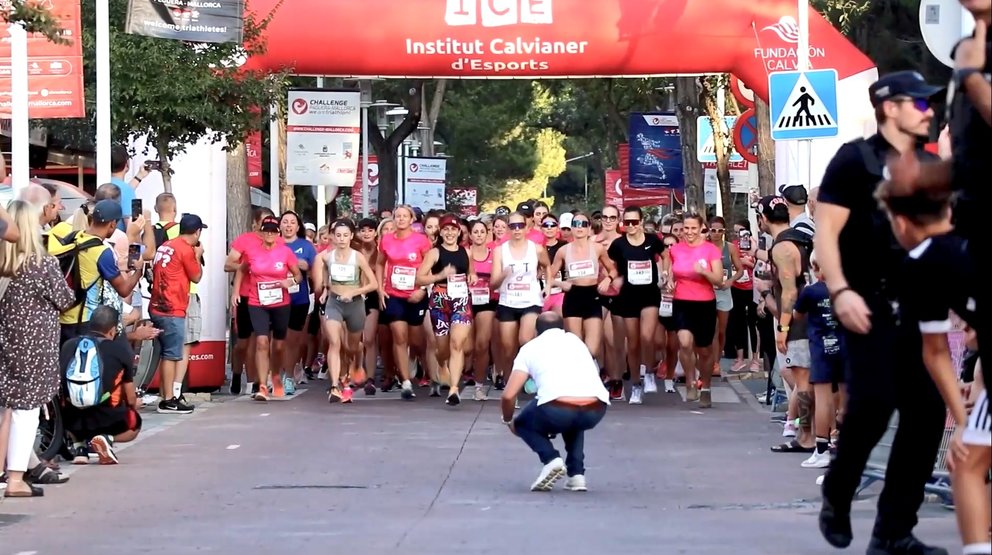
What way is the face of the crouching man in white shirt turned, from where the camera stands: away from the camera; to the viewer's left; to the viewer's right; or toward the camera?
away from the camera

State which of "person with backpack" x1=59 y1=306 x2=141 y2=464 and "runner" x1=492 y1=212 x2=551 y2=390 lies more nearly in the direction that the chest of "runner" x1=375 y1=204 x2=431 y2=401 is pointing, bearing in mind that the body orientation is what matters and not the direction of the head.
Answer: the person with backpack

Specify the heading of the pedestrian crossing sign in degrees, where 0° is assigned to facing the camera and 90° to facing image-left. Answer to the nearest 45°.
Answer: approximately 0°

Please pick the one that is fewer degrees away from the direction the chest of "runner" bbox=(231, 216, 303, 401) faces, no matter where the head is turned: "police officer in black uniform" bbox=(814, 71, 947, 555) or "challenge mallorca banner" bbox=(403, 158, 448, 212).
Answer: the police officer in black uniform

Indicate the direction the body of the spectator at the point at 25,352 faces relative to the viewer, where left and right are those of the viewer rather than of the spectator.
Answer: facing away from the viewer and to the right of the viewer

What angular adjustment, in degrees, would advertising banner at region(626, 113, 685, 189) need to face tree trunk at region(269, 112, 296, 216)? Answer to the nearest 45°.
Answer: approximately 45° to its right

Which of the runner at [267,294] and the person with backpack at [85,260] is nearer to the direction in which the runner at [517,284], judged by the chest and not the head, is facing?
the person with backpack

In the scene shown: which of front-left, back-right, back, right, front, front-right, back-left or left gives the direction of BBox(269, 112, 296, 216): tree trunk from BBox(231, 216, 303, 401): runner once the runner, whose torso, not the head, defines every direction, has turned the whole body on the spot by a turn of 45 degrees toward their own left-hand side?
back-left

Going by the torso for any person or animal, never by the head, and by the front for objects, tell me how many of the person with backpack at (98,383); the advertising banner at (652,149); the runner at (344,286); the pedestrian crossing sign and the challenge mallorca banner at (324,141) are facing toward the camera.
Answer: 4

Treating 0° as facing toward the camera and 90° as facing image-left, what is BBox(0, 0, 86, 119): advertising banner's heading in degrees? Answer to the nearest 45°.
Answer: approximately 0°
